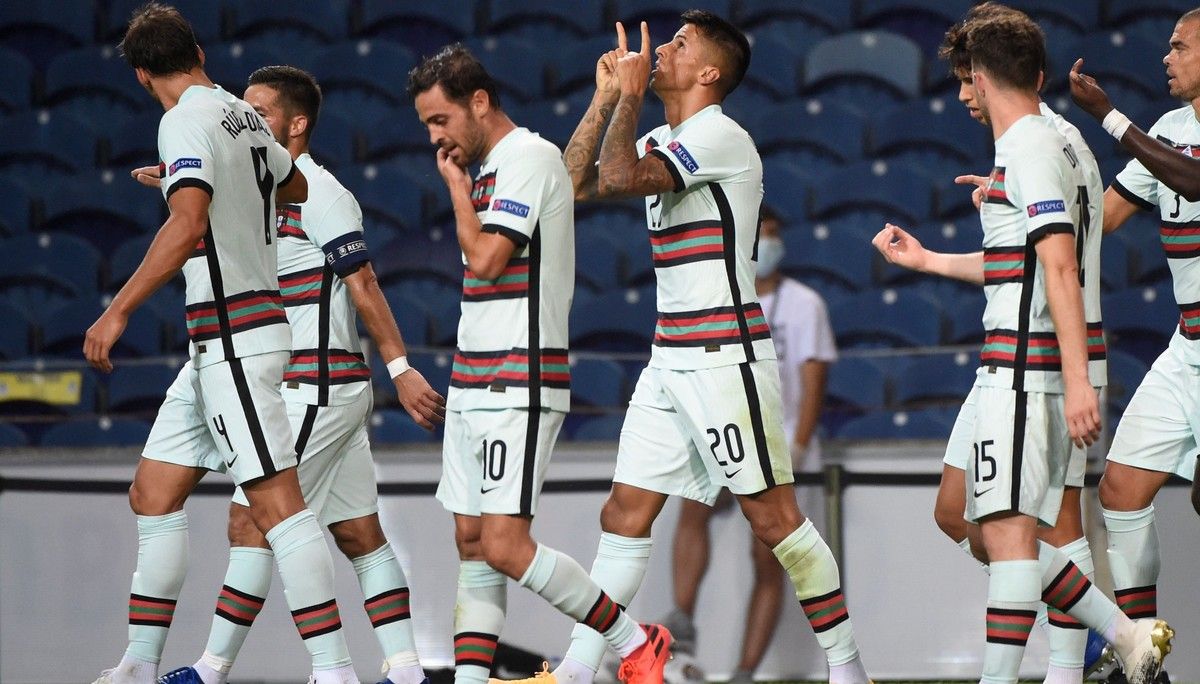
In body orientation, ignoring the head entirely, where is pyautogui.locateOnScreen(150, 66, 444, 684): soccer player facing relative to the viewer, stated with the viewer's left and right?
facing to the left of the viewer

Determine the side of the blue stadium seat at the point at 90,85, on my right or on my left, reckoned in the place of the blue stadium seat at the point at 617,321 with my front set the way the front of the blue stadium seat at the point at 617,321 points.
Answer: on my right

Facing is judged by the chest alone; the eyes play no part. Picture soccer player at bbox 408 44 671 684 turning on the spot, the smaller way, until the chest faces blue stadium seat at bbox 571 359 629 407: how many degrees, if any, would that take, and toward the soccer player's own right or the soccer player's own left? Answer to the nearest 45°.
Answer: approximately 135° to the soccer player's own right

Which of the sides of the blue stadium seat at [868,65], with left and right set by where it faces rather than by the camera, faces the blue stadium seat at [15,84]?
right

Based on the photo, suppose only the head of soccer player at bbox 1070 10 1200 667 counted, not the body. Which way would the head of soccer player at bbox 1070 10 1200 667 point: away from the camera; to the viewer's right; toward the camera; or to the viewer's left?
to the viewer's left
